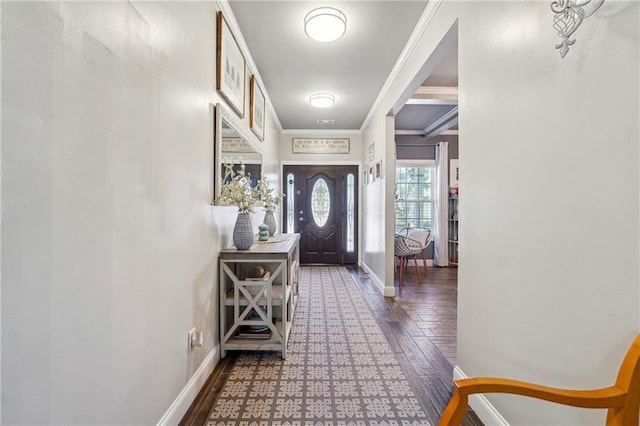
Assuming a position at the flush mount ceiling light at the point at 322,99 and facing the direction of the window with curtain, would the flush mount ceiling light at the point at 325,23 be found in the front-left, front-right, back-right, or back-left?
back-right

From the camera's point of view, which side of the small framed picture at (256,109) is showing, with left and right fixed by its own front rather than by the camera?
right

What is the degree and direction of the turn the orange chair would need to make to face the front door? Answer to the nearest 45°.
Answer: approximately 45° to its right

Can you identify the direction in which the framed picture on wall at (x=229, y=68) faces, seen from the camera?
facing to the right of the viewer

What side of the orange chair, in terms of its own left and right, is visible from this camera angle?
left

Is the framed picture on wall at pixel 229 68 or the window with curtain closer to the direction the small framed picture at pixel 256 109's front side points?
the window with curtain
